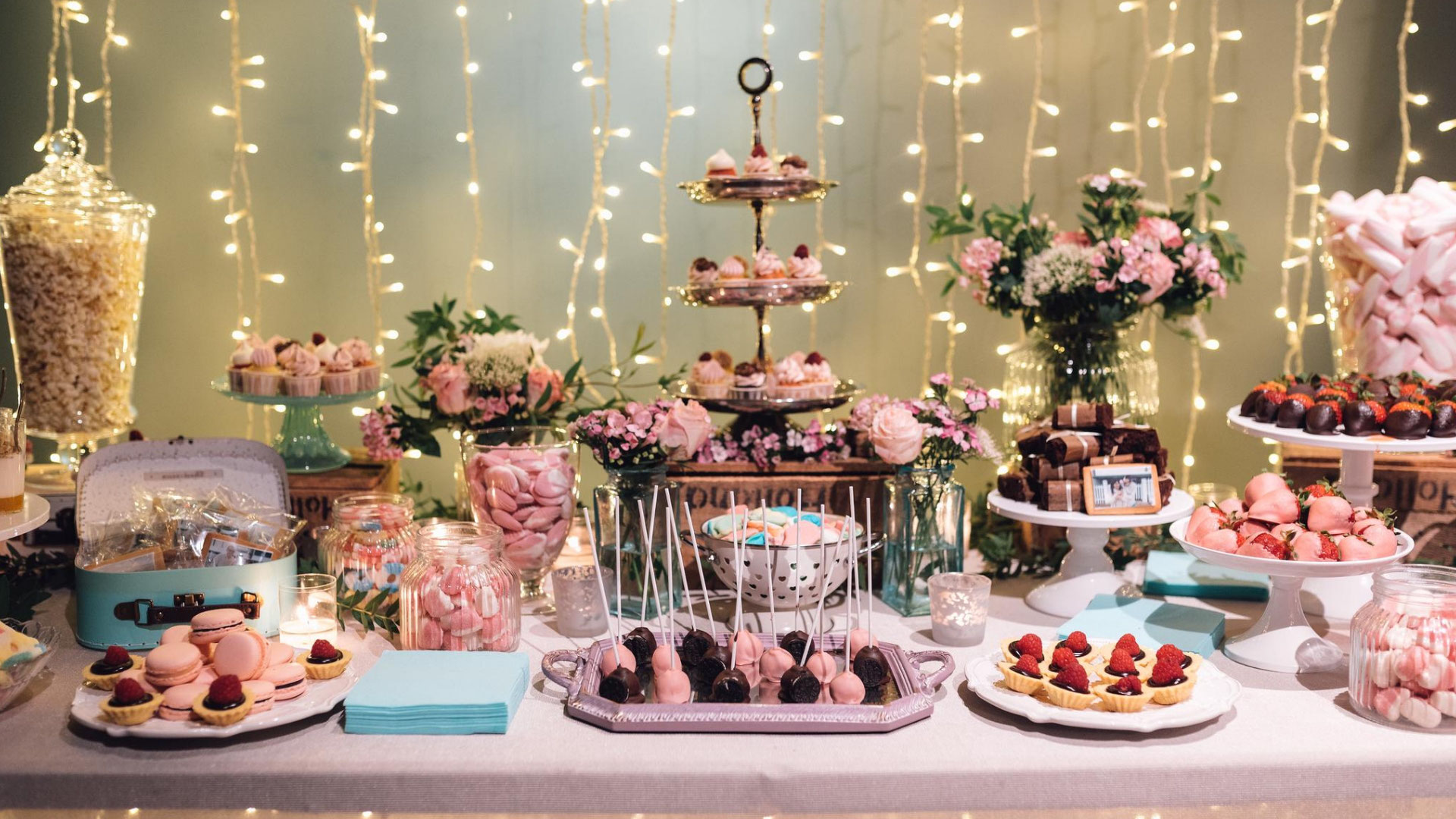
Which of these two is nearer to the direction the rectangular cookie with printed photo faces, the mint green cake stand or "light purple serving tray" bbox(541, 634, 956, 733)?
the light purple serving tray

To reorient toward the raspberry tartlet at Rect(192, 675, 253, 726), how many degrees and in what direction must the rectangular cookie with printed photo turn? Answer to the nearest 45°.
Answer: approximately 45° to its right

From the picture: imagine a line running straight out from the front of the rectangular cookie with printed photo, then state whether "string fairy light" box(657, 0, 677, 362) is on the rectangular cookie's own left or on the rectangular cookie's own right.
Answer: on the rectangular cookie's own right

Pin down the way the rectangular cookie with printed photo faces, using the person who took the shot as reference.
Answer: facing the viewer

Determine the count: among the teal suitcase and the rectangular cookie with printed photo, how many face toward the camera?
2

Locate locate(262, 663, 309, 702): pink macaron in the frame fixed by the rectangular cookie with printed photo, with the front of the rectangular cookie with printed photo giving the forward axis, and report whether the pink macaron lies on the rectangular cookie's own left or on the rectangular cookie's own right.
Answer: on the rectangular cookie's own right

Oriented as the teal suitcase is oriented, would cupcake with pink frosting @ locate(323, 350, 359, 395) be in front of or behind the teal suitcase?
behind

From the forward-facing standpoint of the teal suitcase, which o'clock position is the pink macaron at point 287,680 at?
The pink macaron is roughly at 11 o'clock from the teal suitcase.

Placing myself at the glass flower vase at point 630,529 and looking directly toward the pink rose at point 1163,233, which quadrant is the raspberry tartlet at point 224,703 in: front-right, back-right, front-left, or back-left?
back-right

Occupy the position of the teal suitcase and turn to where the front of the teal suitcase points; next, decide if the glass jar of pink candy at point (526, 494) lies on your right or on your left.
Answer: on your left
